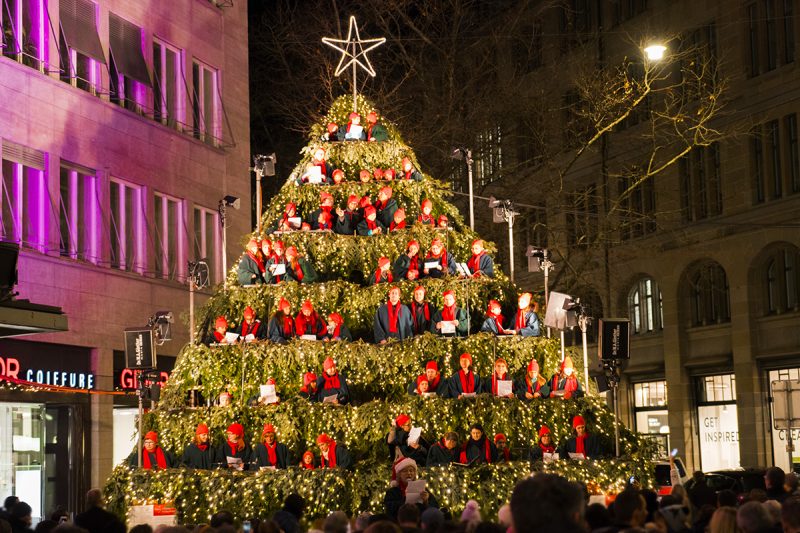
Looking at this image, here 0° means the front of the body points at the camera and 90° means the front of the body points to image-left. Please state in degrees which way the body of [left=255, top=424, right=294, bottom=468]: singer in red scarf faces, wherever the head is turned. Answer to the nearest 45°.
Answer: approximately 0°

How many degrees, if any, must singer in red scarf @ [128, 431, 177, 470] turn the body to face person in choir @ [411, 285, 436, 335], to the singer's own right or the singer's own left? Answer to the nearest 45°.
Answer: approximately 90° to the singer's own left

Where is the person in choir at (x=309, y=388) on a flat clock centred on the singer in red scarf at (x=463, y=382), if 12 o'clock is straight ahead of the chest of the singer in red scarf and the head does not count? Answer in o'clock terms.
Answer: The person in choir is roughly at 3 o'clock from the singer in red scarf.

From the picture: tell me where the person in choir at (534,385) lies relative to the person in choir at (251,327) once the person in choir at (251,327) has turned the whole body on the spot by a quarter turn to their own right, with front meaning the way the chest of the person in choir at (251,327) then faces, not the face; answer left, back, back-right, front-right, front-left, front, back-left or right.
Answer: back

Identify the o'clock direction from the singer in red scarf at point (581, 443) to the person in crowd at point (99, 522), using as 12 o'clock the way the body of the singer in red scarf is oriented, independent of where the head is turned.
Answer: The person in crowd is roughly at 1 o'clock from the singer in red scarf.

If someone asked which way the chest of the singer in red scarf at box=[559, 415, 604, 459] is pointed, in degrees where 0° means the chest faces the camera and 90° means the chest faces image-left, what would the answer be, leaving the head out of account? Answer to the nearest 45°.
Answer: approximately 0°
